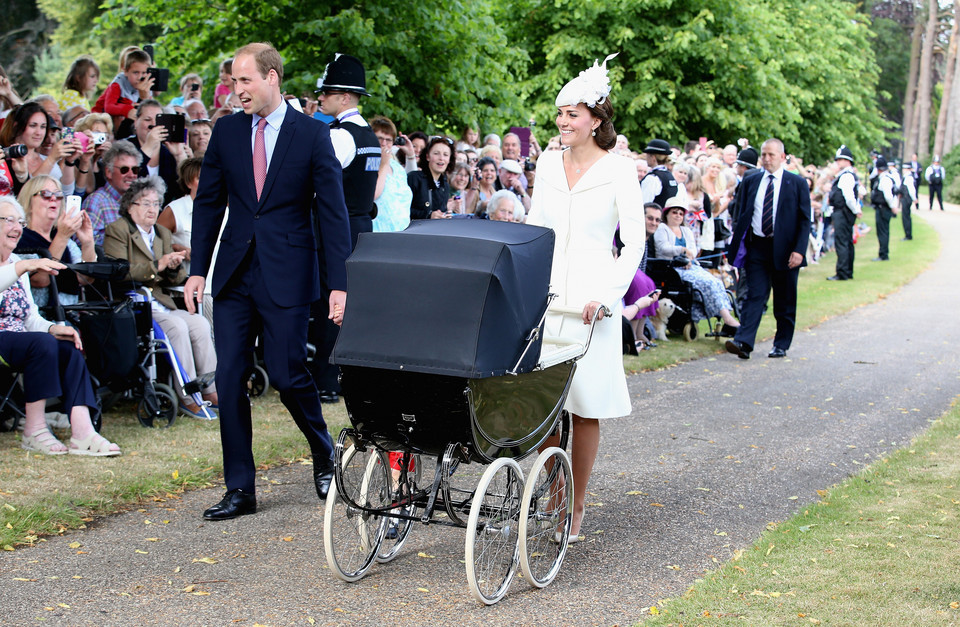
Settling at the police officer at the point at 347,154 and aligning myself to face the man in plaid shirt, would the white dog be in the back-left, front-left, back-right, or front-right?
back-right

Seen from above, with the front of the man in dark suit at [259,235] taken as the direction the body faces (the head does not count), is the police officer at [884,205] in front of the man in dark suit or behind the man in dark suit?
behind

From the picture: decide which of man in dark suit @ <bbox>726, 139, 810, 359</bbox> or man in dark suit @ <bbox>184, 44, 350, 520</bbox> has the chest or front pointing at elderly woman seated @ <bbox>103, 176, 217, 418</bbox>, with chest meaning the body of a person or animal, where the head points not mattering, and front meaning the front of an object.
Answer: man in dark suit @ <bbox>726, 139, 810, 359</bbox>

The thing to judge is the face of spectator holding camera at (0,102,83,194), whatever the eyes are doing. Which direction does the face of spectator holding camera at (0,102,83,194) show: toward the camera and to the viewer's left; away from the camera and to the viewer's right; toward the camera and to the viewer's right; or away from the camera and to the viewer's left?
toward the camera and to the viewer's right

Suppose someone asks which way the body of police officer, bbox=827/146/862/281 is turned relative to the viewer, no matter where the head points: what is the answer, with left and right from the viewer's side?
facing to the left of the viewer

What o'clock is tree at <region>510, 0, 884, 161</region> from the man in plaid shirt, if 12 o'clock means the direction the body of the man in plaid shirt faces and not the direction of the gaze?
The tree is roughly at 9 o'clock from the man in plaid shirt.

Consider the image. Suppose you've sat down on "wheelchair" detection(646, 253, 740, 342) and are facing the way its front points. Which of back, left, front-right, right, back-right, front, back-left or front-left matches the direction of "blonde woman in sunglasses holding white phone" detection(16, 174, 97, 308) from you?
right

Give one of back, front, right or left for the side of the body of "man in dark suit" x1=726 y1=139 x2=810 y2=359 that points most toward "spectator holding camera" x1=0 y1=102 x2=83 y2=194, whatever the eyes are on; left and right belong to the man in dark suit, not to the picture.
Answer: front

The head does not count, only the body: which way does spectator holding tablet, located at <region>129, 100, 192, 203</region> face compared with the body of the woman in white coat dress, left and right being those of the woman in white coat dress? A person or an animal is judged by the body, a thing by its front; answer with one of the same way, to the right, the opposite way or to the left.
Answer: to the left

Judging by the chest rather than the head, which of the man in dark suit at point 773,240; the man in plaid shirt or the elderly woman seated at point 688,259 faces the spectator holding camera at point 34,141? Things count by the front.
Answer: the man in dark suit

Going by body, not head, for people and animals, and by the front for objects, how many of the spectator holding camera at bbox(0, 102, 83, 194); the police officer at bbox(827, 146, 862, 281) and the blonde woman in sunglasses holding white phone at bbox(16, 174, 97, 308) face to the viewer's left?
1

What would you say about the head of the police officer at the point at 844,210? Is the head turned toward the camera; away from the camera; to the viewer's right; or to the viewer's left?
to the viewer's left

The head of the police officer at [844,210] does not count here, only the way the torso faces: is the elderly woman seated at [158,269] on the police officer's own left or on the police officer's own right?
on the police officer's own left

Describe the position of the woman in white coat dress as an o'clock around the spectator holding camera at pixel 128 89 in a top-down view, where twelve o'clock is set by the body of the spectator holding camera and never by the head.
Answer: The woman in white coat dress is roughly at 1 o'clock from the spectator holding camera.

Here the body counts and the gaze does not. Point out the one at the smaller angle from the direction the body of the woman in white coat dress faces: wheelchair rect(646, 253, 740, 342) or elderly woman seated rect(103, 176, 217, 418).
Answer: the elderly woman seated

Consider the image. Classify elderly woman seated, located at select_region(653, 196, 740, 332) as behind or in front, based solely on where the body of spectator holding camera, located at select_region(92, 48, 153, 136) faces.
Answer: in front

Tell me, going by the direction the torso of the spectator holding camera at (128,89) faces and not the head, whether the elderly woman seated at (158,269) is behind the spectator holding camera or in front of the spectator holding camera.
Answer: in front
